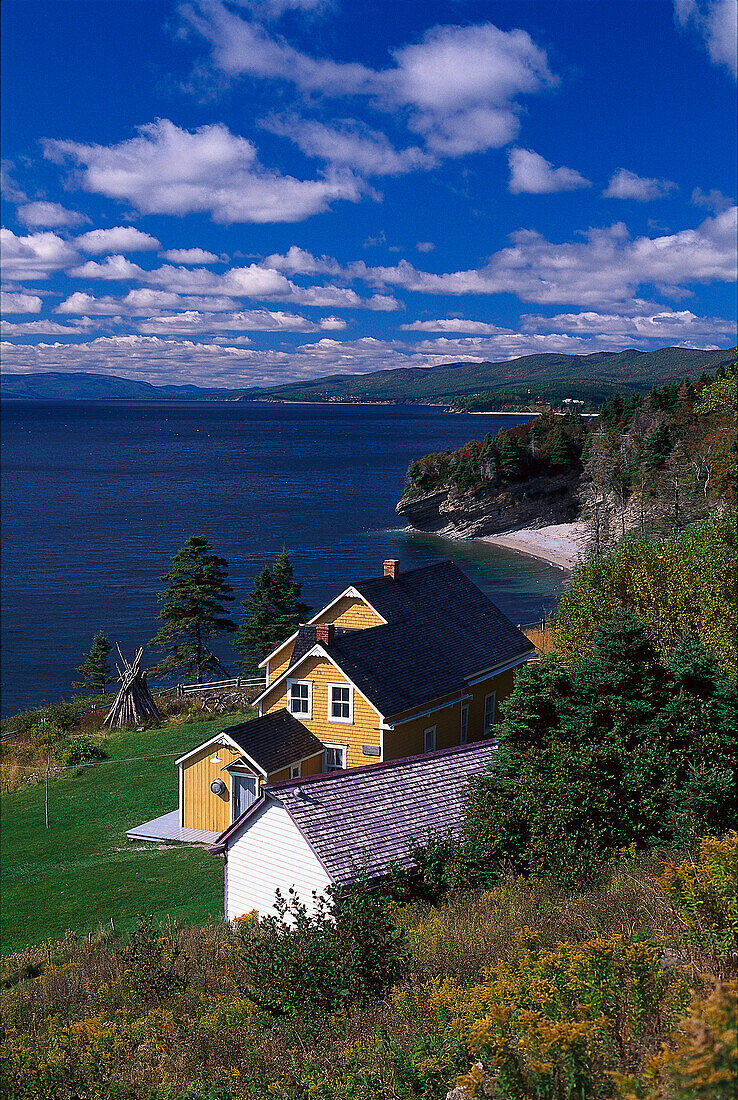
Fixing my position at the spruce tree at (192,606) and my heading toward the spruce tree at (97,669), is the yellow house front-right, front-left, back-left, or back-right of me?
back-left

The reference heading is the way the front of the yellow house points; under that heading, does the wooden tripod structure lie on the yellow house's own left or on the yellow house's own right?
on the yellow house's own right

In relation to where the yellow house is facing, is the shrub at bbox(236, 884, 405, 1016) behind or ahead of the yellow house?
ahead

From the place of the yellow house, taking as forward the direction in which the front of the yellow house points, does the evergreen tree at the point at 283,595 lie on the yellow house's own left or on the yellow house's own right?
on the yellow house's own right

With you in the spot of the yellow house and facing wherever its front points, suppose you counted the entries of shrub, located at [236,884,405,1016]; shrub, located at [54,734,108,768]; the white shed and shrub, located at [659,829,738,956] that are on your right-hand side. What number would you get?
1

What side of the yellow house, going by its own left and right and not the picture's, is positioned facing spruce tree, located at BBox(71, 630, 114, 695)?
right

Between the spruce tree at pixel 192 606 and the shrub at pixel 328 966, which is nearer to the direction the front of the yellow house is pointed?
the shrub

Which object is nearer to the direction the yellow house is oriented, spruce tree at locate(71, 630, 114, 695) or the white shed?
the white shed

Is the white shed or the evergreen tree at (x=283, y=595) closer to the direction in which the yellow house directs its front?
the white shed

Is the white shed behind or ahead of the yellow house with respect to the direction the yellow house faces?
ahead

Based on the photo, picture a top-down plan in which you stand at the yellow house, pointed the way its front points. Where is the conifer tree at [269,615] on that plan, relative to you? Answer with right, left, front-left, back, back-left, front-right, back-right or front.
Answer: back-right

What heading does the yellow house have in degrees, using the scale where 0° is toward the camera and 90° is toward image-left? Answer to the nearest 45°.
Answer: approximately 45°

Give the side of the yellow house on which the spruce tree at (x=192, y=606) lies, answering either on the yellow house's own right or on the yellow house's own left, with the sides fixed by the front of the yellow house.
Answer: on the yellow house's own right

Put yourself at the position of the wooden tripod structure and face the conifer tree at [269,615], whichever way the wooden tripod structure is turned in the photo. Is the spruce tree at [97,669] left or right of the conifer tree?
left

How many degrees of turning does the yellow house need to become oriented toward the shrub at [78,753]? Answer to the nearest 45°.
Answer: approximately 90° to its right

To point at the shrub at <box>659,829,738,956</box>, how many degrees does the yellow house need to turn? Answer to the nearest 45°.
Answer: approximately 45° to its left
